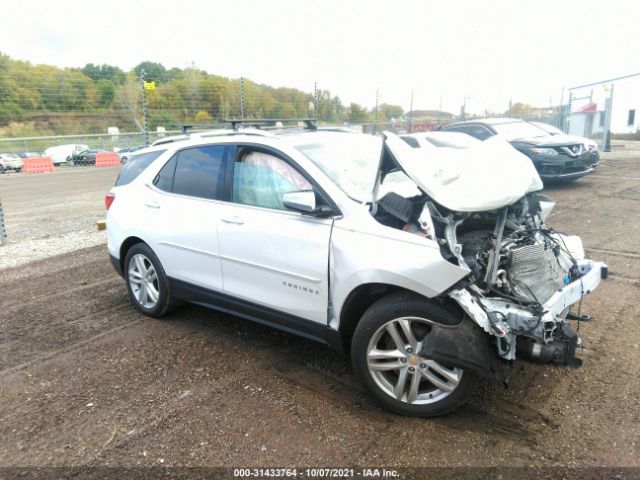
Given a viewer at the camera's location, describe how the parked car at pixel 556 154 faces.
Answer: facing the viewer and to the right of the viewer

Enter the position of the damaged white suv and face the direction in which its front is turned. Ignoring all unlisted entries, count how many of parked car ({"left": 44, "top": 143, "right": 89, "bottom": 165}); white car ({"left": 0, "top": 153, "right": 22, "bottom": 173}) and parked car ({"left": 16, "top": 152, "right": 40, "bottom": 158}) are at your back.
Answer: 3

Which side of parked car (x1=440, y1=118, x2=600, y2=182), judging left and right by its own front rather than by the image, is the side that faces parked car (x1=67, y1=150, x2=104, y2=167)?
back

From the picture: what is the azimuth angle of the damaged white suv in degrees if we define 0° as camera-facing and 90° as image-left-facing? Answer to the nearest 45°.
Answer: approximately 315°

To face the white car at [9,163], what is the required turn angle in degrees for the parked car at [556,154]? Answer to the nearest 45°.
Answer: approximately 135° to its right

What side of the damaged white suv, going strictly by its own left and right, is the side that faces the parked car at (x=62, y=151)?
back

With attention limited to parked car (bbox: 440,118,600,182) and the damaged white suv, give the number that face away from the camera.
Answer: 0

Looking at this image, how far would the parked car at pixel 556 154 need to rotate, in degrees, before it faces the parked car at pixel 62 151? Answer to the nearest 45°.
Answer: approximately 180°
